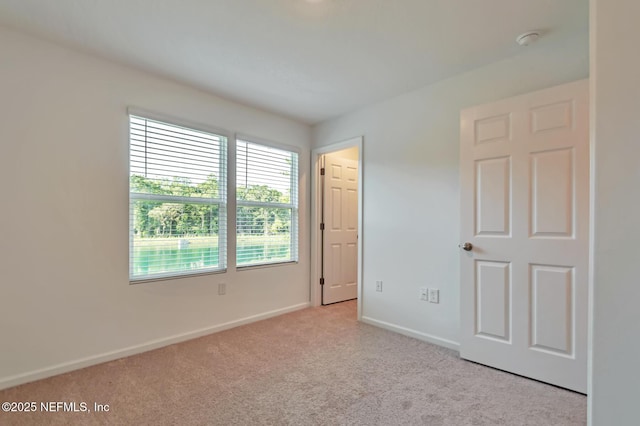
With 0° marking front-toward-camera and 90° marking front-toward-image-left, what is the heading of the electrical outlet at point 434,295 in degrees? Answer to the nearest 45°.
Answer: approximately 45°

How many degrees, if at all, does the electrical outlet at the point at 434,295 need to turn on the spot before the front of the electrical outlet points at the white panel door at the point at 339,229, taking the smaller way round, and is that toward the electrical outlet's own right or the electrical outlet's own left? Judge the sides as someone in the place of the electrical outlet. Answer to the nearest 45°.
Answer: approximately 90° to the electrical outlet's own right

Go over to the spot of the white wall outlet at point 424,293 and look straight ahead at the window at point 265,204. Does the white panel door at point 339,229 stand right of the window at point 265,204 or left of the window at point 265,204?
right

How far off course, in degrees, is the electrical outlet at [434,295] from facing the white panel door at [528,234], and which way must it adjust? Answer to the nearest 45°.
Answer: approximately 90° to its left

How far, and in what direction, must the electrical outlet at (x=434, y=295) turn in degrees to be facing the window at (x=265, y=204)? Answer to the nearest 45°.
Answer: approximately 45° to its right
